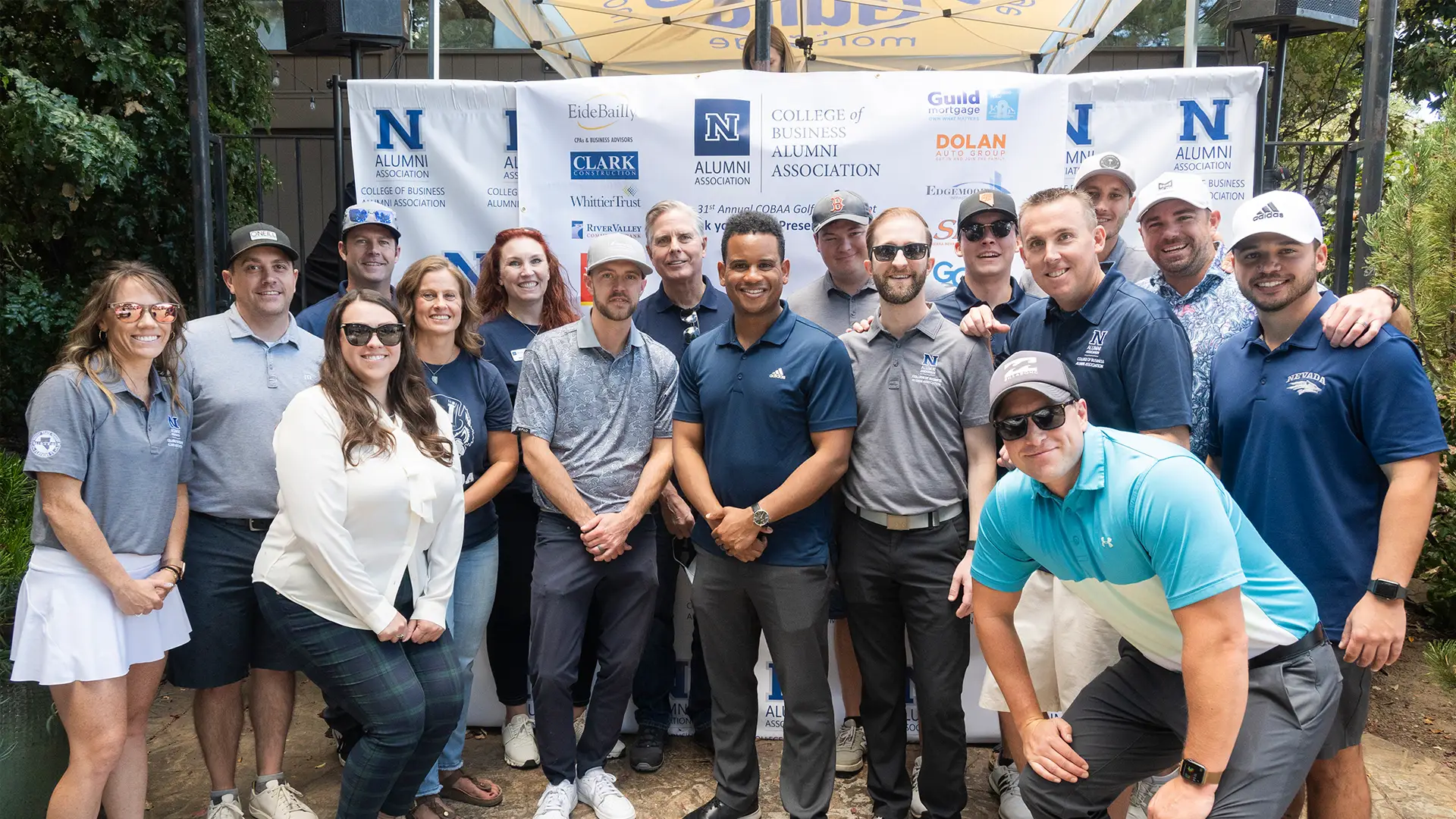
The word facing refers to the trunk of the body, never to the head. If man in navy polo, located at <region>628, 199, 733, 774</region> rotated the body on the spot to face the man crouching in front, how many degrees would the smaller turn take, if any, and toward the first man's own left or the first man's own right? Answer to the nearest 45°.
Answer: approximately 45° to the first man's own left

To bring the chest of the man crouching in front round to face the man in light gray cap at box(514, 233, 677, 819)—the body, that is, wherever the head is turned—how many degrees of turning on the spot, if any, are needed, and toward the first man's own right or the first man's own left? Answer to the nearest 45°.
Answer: approximately 45° to the first man's own right

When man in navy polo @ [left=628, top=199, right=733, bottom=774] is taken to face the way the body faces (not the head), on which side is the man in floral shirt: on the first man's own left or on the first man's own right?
on the first man's own left

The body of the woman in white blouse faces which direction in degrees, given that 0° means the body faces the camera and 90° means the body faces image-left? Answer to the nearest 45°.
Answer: approximately 315°

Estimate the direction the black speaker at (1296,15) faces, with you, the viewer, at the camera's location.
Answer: facing the viewer and to the right of the viewer

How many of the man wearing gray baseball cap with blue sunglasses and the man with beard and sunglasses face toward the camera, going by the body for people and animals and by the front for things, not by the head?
2

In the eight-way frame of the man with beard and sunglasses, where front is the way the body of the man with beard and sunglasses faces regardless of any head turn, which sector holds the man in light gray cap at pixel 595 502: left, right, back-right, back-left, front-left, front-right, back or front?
right

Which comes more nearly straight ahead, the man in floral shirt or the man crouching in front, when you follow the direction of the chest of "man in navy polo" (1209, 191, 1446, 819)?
the man crouching in front

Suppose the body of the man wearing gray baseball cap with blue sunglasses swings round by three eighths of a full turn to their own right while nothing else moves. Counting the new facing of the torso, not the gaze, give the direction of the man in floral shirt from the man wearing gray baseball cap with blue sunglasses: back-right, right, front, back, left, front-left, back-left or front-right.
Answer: back

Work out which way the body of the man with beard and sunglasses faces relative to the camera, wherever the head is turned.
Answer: toward the camera

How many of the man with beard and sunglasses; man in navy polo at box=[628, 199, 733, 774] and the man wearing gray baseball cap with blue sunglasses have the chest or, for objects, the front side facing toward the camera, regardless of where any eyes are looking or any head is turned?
3
